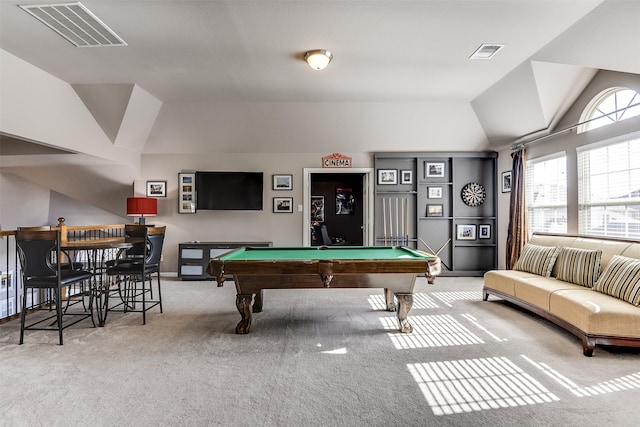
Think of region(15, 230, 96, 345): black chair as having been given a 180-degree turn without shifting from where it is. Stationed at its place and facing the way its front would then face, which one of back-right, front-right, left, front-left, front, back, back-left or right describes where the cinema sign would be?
back-left

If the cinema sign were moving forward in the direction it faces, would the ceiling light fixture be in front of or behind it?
in front

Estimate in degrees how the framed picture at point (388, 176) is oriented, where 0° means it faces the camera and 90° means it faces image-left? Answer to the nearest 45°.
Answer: approximately 0°

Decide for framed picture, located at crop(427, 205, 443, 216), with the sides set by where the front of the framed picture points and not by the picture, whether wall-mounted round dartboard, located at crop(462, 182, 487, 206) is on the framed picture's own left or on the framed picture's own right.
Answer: on the framed picture's own left

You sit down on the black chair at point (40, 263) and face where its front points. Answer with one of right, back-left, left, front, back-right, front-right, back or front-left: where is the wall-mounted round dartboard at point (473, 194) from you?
front-right

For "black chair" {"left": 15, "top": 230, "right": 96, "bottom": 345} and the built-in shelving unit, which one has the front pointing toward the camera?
the built-in shelving unit

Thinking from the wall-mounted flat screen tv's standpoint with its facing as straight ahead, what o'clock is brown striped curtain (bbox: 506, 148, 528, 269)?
The brown striped curtain is roughly at 10 o'clock from the wall-mounted flat screen tv.

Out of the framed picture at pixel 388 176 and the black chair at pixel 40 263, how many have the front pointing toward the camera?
1

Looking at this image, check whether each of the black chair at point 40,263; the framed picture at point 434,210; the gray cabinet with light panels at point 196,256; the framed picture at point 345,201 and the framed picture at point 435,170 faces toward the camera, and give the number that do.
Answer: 4

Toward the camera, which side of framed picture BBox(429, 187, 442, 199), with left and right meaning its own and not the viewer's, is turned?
front

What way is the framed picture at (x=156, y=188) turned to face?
toward the camera

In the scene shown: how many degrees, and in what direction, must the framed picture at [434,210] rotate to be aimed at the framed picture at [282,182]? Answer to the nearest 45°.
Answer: approximately 90° to its right

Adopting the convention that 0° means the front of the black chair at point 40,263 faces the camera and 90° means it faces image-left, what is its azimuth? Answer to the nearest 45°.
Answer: approximately 225°

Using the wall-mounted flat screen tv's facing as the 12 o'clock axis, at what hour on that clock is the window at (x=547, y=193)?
The window is roughly at 10 o'clock from the wall-mounted flat screen tv.

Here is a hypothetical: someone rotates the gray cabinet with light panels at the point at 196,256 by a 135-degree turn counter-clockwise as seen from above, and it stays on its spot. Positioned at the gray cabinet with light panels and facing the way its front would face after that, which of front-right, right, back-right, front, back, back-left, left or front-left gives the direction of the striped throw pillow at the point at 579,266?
right
